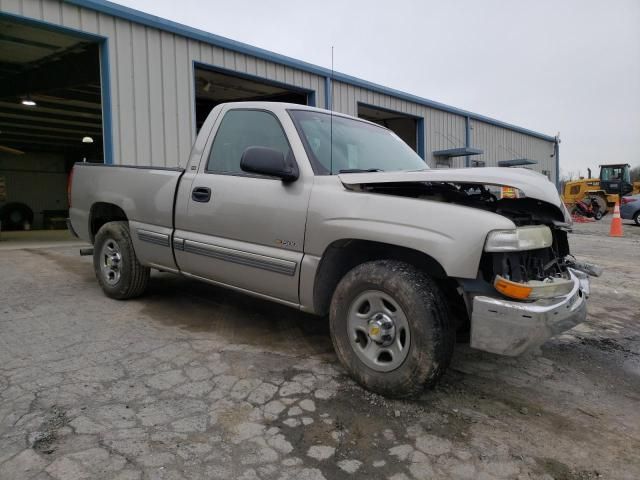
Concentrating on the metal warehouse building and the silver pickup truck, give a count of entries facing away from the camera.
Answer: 0

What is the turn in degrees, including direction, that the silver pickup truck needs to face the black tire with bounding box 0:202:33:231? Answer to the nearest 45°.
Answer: approximately 180°

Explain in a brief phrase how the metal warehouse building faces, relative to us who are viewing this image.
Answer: facing the viewer and to the right of the viewer

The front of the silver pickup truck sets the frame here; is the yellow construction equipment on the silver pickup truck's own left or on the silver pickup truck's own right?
on the silver pickup truck's own left

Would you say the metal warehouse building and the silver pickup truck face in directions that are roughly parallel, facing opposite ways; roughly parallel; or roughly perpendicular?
roughly parallel

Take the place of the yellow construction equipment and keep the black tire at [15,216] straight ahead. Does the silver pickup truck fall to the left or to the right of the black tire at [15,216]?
left

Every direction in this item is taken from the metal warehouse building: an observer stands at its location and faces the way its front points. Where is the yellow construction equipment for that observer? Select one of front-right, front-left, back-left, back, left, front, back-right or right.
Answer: left
